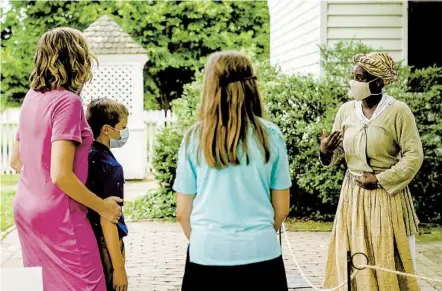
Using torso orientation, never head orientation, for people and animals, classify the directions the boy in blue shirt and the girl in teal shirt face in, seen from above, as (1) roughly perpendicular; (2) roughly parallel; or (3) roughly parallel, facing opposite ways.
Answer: roughly perpendicular

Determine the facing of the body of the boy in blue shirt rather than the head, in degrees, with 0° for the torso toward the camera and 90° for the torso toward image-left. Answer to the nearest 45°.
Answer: approximately 270°

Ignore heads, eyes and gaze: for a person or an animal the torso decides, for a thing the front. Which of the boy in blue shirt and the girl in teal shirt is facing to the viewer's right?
the boy in blue shirt

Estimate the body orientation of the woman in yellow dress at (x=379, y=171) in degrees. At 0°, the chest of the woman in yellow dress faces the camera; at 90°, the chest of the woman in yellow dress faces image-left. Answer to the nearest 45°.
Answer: approximately 45°

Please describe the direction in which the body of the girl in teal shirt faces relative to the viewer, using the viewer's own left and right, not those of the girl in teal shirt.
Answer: facing away from the viewer

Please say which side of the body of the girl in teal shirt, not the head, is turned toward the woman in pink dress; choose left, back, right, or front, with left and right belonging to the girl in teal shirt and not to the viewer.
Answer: left

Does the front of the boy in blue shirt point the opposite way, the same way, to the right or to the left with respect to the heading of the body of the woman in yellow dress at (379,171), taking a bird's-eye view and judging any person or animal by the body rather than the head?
the opposite way

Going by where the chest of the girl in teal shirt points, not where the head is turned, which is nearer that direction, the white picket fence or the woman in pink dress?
the white picket fence

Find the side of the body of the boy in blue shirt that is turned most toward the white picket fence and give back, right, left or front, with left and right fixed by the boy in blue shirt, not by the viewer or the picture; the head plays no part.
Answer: left

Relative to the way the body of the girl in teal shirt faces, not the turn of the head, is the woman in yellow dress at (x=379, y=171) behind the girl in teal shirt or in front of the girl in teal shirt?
in front

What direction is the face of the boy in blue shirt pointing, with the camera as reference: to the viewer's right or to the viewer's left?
to the viewer's right

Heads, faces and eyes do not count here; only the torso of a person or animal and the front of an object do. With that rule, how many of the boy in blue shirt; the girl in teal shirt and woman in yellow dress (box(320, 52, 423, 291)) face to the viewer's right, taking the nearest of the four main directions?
1

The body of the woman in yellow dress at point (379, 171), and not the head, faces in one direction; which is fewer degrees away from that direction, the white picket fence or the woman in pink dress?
the woman in pink dress

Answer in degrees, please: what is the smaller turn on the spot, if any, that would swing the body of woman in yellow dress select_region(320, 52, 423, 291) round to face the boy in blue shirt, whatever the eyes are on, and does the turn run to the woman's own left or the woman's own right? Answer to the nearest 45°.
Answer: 0° — they already face them

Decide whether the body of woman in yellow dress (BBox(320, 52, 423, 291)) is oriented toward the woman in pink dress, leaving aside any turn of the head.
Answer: yes

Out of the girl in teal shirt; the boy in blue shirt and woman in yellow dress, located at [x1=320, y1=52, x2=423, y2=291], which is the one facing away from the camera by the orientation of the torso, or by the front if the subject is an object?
the girl in teal shirt
